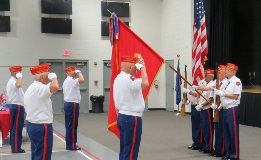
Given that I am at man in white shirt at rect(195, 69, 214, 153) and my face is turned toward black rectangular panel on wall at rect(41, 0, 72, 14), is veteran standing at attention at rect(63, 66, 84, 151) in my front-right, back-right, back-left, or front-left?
front-left

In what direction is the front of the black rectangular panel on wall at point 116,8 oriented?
toward the camera

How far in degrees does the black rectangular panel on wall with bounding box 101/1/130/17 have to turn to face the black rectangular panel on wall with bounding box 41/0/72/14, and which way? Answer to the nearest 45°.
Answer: approximately 90° to its right

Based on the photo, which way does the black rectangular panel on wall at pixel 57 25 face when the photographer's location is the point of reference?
facing the viewer

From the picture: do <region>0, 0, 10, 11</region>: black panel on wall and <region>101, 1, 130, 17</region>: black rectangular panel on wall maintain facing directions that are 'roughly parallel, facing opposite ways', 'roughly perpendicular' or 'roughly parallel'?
roughly parallel

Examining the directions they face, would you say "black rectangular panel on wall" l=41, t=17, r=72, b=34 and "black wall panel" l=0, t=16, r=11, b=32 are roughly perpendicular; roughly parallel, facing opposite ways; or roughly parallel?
roughly parallel

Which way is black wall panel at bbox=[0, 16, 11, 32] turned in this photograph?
toward the camera

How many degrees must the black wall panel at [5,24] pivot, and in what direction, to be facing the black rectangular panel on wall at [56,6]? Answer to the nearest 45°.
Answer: approximately 90° to its left

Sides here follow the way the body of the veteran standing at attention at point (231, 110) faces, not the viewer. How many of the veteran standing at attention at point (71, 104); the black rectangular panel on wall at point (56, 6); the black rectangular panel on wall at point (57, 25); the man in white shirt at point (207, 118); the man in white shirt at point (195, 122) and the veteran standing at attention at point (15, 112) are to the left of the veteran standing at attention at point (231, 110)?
0

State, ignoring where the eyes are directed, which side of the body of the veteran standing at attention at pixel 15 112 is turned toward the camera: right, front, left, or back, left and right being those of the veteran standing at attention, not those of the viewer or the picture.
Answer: right

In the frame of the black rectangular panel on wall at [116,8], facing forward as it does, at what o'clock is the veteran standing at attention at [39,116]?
The veteran standing at attention is roughly at 12 o'clock from the black rectangular panel on wall.

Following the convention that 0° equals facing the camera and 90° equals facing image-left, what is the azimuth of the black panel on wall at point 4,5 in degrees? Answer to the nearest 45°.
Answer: approximately 0°

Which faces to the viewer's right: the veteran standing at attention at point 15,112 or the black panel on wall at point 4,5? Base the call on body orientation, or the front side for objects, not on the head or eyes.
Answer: the veteran standing at attention
